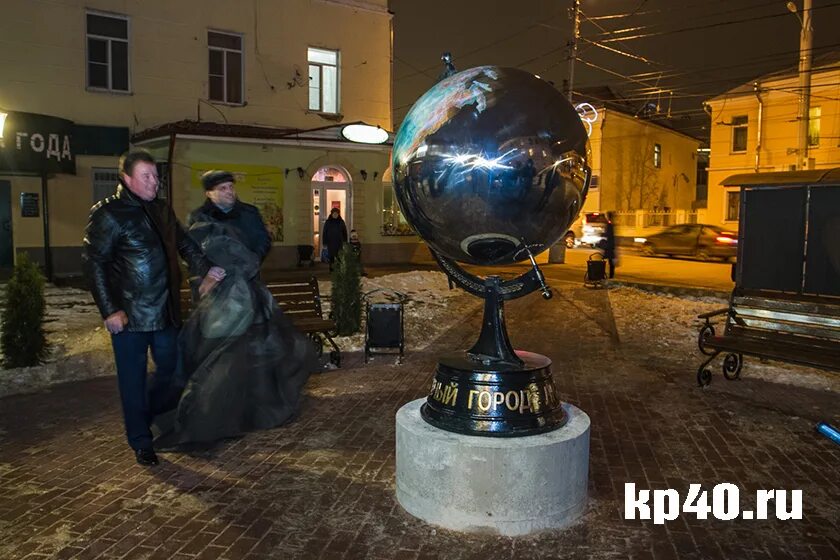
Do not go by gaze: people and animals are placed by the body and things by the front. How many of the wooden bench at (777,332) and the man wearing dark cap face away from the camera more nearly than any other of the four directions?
0

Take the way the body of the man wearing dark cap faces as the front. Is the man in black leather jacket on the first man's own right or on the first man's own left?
on the first man's own right

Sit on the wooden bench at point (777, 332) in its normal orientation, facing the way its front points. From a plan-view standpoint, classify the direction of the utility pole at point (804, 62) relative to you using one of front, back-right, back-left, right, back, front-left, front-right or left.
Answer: back-right

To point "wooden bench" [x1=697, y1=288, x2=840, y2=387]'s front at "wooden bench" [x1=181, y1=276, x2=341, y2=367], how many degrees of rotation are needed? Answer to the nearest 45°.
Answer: approximately 45° to its right

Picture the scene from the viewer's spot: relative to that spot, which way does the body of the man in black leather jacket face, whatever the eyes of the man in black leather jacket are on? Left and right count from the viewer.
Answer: facing the viewer and to the right of the viewer

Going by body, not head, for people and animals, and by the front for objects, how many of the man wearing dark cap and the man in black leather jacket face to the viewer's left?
0

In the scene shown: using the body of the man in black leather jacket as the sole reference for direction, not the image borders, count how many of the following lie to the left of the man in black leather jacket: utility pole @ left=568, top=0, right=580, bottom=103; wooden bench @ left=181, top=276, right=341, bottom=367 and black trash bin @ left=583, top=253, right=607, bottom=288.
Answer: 3

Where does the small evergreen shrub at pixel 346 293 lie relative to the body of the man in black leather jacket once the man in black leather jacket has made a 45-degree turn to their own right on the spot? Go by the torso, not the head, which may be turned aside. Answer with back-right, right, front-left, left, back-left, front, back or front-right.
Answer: back-left

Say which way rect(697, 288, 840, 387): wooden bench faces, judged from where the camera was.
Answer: facing the viewer and to the left of the viewer

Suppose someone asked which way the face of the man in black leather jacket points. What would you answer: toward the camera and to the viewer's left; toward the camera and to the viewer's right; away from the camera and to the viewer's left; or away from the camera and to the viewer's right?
toward the camera and to the viewer's right

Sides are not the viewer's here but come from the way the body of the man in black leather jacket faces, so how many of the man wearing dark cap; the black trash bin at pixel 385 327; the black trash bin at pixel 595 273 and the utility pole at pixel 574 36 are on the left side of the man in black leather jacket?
4

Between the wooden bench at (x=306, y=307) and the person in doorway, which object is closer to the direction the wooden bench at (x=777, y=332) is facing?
the wooden bench

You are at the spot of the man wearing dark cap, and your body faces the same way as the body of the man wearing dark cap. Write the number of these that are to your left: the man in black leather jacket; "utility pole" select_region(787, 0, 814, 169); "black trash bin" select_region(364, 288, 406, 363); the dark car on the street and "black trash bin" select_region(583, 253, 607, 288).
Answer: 4

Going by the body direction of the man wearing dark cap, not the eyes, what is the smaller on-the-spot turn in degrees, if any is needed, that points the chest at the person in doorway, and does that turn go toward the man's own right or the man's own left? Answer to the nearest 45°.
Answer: approximately 135° to the man's own left

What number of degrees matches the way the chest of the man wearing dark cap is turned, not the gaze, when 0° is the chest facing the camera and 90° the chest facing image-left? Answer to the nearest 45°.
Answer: approximately 315°
